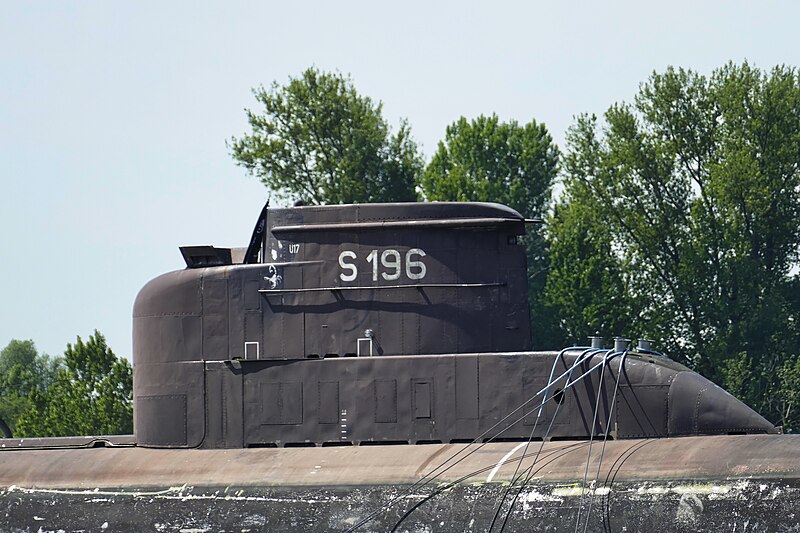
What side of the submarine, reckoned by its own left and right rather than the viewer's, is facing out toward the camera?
left
